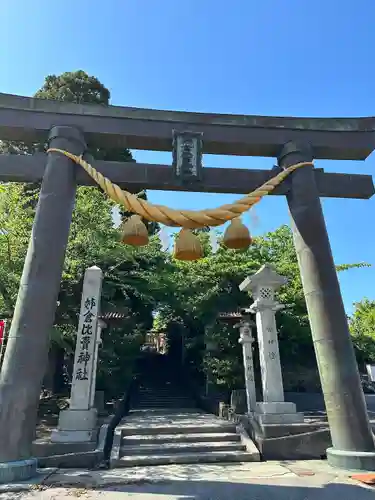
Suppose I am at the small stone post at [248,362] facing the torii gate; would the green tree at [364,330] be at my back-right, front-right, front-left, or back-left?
back-left

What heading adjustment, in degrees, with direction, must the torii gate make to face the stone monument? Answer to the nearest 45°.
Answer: approximately 135° to its right

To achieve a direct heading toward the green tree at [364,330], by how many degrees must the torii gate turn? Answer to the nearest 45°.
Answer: approximately 135° to its left

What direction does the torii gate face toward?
toward the camera

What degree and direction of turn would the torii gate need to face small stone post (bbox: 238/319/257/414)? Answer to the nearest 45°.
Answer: approximately 180°

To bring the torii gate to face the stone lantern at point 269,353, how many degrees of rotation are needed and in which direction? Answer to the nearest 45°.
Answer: approximately 135° to its left

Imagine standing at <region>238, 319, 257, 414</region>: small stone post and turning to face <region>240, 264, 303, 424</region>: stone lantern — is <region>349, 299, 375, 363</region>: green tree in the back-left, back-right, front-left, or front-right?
back-left
